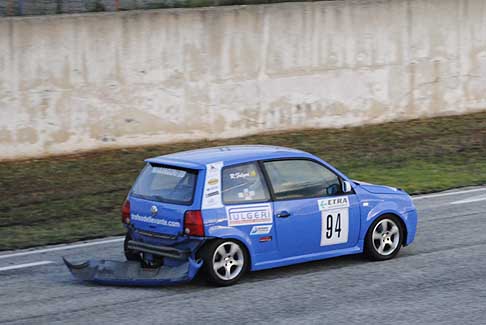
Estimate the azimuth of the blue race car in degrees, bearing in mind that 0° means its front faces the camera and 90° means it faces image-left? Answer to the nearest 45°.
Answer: approximately 225°
